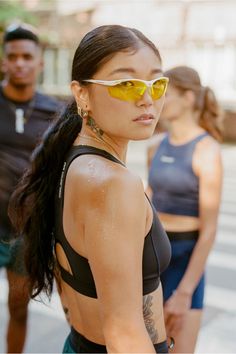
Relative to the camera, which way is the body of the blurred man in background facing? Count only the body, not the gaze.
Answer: toward the camera

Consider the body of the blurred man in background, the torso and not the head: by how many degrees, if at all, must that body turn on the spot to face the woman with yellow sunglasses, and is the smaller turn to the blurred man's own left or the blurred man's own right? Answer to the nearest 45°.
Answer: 0° — they already face them

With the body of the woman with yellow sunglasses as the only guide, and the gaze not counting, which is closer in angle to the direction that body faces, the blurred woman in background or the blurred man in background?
the blurred woman in background

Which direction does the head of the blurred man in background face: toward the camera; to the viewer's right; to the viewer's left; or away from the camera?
toward the camera

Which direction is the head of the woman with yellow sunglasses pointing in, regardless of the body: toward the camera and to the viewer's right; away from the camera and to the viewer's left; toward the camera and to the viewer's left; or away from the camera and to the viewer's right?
toward the camera and to the viewer's right

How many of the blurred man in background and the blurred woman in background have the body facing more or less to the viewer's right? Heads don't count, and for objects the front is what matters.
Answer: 0

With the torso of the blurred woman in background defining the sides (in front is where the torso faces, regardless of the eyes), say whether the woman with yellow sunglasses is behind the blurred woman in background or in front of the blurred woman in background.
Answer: in front

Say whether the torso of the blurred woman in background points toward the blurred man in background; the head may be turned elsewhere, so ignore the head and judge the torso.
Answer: no

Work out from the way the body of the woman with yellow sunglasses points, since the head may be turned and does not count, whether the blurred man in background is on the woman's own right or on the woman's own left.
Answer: on the woman's own left

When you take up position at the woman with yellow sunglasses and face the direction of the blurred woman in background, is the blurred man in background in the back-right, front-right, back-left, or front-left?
front-left

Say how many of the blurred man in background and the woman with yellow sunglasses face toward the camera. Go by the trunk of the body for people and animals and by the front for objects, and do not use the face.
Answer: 1

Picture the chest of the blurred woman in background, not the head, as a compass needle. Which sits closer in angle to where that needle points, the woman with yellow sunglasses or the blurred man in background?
the woman with yellow sunglasses

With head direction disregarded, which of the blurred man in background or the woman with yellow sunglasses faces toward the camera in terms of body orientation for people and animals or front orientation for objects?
the blurred man in background
